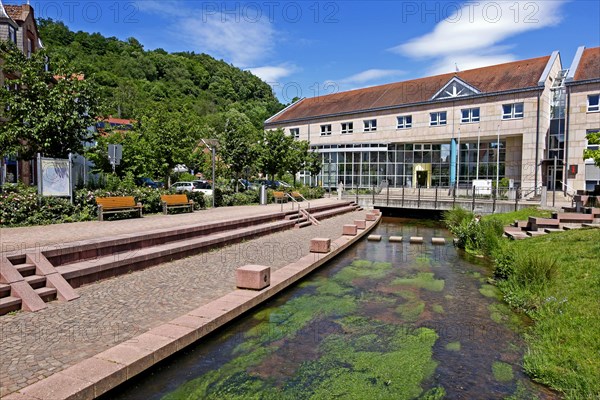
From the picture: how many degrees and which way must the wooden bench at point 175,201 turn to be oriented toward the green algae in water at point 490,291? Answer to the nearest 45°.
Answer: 0° — it already faces it

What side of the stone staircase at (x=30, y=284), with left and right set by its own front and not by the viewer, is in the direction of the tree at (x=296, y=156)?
left

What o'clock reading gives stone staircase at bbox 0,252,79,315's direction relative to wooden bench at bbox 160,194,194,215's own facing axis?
The stone staircase is roughly at 2 o'clock from the wooden bench.

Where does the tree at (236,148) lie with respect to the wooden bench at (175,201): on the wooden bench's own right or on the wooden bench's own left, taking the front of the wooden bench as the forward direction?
on the wooden bench's own left

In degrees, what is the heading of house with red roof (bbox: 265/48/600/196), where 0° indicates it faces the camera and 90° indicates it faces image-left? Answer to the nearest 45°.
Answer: approximately 45°

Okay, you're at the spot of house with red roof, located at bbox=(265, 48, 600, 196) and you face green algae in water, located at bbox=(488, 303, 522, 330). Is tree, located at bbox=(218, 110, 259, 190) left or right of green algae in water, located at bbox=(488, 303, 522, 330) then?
right

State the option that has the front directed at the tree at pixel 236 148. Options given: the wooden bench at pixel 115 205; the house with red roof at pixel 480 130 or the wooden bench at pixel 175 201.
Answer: the house with red roof
